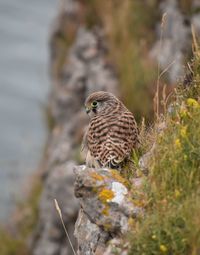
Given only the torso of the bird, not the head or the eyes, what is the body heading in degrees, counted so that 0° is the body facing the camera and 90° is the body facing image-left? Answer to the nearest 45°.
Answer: approximately 135°
